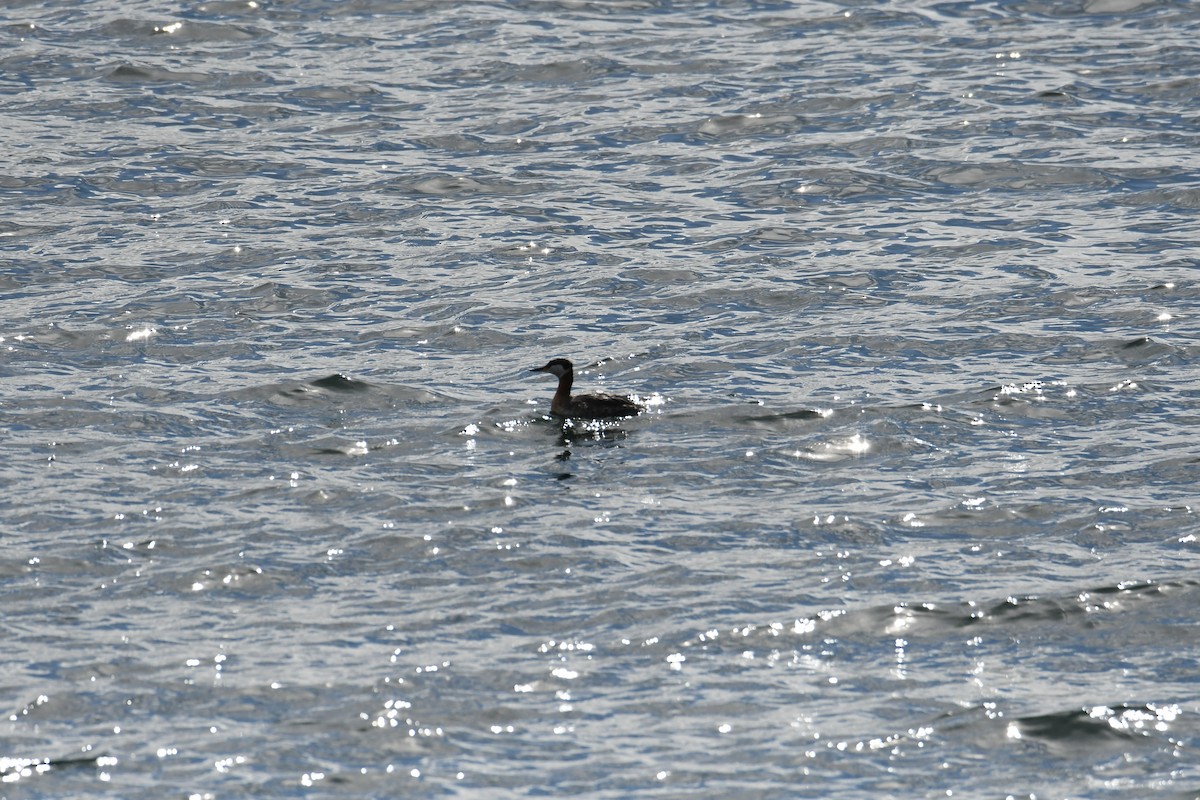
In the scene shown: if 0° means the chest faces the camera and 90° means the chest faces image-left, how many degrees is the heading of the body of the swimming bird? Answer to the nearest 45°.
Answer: approximately 90°
